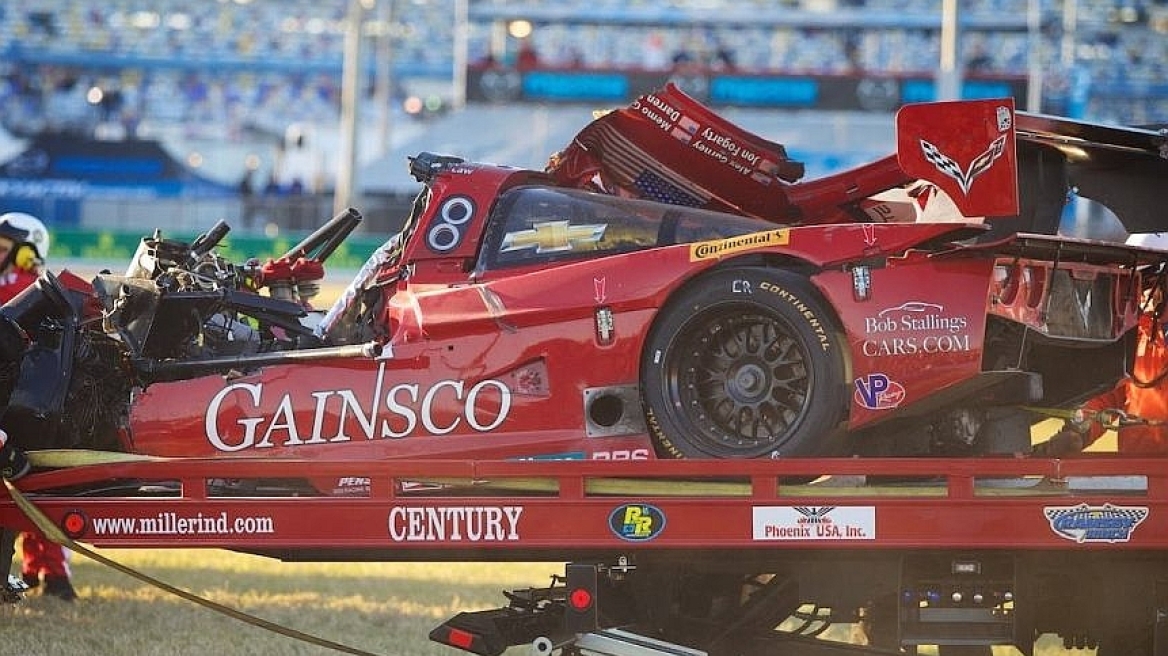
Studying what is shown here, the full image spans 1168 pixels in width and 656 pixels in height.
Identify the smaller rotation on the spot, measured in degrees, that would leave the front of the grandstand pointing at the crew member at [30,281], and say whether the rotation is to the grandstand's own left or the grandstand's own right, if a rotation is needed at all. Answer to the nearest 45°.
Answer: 0° — it already faces them

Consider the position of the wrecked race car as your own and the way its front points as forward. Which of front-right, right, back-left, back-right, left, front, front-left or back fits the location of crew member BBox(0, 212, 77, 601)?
front-right

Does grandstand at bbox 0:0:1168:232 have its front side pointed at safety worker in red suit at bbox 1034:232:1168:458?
yes

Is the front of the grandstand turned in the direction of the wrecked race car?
yes

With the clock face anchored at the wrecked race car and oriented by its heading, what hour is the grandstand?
The grandstand is roughly at 3 o'clock from the wrecked race car.

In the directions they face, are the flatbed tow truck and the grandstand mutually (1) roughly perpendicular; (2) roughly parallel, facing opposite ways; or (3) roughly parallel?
roughly perpendicular

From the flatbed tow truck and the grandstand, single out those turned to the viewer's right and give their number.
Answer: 1

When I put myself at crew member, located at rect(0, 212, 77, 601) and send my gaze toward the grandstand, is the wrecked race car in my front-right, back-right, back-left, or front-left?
back-right

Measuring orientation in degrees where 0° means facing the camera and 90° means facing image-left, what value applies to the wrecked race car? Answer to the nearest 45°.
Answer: approximately 90°

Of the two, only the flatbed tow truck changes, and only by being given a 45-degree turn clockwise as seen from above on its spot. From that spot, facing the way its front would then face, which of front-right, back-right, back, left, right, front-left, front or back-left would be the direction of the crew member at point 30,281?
back

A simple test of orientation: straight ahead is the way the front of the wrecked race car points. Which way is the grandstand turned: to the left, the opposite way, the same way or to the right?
to the left

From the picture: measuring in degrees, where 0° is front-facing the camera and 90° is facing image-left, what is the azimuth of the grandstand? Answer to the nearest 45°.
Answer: approximately 0°

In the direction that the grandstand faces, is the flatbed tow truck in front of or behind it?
in front
